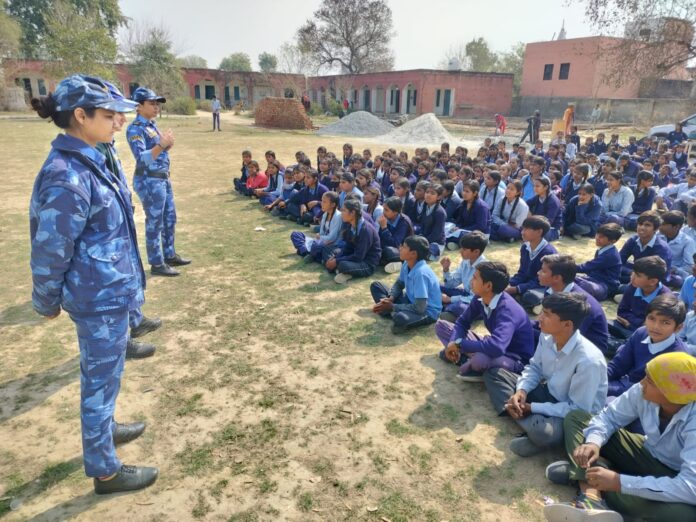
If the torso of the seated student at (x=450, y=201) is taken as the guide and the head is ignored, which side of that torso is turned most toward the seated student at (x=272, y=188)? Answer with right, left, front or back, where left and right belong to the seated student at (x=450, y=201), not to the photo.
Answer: front

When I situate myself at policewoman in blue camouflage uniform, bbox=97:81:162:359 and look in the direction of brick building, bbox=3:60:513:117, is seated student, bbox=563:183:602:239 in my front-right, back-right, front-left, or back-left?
front-right

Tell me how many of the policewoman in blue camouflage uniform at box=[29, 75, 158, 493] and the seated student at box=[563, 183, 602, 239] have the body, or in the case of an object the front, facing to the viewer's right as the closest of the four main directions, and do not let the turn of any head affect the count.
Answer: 1

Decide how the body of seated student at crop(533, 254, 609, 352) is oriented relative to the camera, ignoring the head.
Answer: to the viewer's left

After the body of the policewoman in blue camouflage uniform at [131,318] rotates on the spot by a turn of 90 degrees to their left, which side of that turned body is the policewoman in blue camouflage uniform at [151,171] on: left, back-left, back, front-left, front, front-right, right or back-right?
front

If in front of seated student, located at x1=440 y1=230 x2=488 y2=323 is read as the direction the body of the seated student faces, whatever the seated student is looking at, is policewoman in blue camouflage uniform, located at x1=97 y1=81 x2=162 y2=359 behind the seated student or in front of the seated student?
in front

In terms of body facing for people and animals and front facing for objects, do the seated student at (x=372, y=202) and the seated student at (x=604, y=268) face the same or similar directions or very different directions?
same or similar directions

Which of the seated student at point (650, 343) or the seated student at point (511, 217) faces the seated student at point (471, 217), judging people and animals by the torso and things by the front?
the seated student at point (511, 217)

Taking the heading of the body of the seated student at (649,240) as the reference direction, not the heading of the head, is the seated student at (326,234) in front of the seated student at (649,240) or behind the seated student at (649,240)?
in front

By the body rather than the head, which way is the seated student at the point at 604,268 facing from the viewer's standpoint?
to the viewer's left

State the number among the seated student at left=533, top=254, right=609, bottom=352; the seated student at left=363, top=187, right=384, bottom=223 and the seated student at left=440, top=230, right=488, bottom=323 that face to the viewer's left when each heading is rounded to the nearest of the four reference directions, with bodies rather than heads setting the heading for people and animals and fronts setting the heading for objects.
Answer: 3

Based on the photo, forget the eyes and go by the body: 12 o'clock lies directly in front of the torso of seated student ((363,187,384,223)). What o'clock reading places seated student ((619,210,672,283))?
seated student ((619,210,672,283)) is roughly at 7 o'clock from seated student ((363,187,384,223)).

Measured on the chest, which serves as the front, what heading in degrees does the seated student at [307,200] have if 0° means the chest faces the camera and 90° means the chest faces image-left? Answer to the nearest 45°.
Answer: approximately 45°

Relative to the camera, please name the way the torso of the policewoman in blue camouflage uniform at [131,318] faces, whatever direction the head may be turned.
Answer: to the viewer's right

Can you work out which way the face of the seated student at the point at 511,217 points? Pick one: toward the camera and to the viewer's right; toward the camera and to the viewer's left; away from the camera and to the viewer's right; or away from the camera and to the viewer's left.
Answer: toward the camera and to the viewer's left

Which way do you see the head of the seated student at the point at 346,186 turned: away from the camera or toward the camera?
toward the camera

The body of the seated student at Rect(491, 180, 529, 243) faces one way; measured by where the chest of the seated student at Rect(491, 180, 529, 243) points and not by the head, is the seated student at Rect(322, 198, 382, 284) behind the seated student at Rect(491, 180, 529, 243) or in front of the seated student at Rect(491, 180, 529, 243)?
in front

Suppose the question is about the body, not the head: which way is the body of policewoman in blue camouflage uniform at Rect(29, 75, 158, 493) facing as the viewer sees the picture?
to the viewer's right

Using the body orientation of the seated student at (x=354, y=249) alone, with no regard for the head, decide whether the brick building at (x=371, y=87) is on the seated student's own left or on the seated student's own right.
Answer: on the seated student's own right
